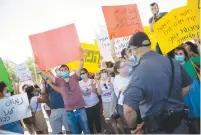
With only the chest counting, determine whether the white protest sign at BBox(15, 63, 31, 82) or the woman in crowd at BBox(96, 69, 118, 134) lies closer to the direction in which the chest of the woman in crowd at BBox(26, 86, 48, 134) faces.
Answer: the woman in crowd

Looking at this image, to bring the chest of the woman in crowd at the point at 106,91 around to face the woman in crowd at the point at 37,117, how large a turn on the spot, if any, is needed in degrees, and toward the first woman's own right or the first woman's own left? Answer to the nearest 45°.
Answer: approximately 90° to the first woman's own right

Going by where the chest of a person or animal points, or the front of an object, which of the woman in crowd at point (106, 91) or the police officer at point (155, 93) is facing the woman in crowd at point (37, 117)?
the police officer

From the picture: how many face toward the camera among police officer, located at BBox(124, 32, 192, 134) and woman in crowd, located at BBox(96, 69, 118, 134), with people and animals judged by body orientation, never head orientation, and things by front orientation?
1

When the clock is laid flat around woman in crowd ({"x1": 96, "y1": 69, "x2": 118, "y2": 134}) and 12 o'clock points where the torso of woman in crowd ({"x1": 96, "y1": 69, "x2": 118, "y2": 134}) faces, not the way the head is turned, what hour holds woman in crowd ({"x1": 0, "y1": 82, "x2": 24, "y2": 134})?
woman in crowd ({"x1": 0, "y1": 82, "x2": 24, "y2": 134}) is roughly at 2 o'clock from woman in crowd ({"x1": 96, "y1": 69, "x2": 118, "y2": 134}).

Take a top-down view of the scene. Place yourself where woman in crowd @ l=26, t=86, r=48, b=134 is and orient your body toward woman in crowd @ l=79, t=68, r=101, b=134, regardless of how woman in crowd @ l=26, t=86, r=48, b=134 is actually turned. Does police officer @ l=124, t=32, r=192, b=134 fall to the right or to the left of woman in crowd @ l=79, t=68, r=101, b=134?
right

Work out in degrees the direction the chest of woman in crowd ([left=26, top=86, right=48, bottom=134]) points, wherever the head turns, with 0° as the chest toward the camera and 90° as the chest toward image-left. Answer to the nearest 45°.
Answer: approximately 315°

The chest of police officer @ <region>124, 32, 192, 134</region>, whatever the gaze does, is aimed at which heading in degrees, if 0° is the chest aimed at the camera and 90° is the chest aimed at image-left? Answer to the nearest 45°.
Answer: approximately 135°

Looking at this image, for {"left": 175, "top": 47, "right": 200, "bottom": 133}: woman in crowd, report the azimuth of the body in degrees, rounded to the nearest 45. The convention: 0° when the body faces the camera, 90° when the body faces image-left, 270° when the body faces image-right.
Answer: approximately 45°

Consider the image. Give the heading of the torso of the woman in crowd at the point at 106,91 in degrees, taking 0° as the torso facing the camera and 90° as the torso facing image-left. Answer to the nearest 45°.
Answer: approximately 0°
